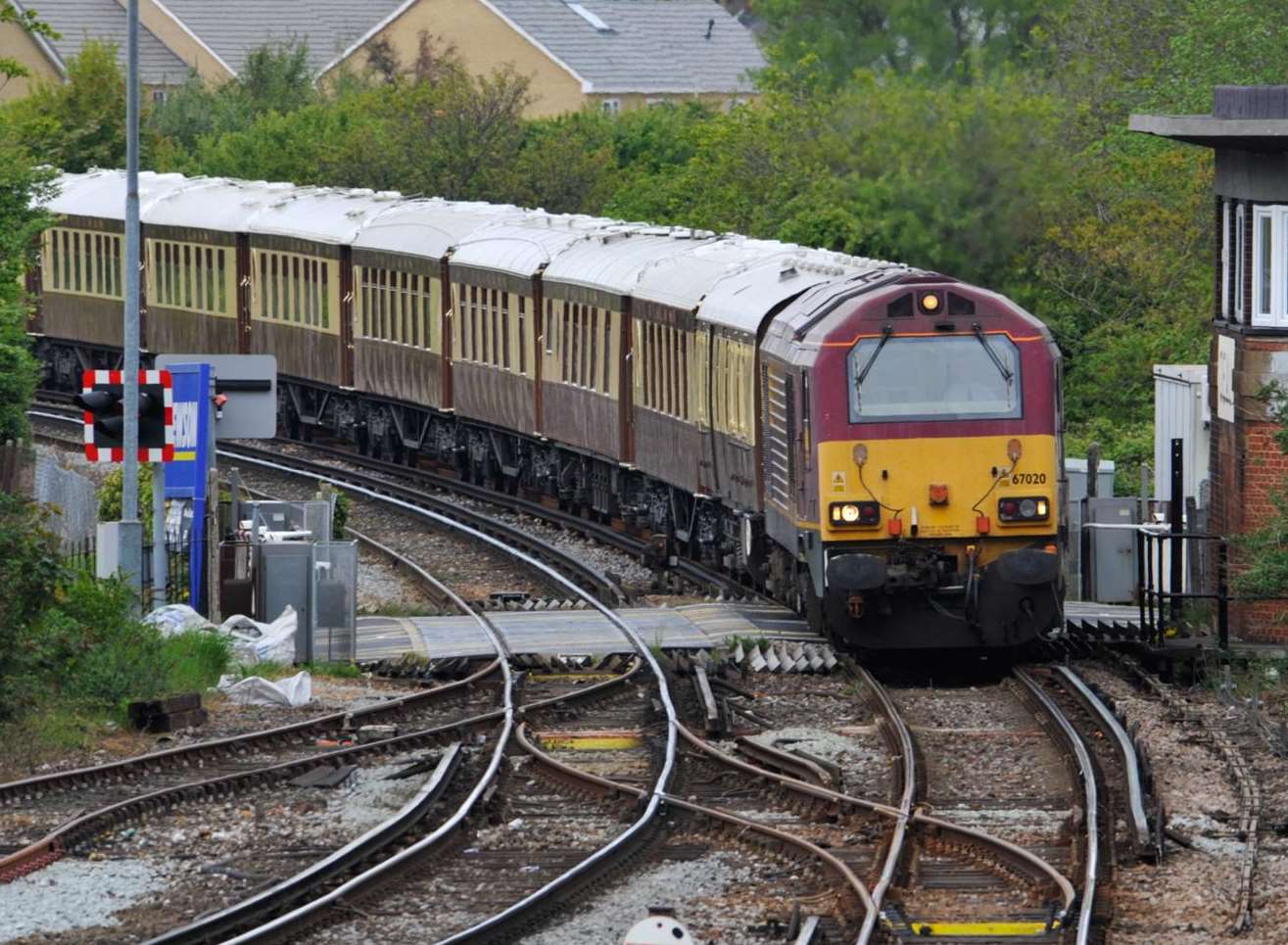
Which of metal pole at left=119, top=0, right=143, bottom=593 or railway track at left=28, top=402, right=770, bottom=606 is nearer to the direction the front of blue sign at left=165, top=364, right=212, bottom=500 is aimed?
the metal pole

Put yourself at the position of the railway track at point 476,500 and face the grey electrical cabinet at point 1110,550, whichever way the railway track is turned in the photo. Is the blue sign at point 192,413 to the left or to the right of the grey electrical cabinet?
right

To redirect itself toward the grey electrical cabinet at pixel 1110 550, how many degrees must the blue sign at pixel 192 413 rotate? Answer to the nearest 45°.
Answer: approximately 135° to its left

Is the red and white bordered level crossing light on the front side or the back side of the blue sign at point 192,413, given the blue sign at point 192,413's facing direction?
on the front side

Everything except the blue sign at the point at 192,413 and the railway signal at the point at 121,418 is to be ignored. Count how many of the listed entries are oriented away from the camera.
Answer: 0

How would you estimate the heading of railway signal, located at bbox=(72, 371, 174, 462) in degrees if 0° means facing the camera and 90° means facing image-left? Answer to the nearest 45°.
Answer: approximately 45°
